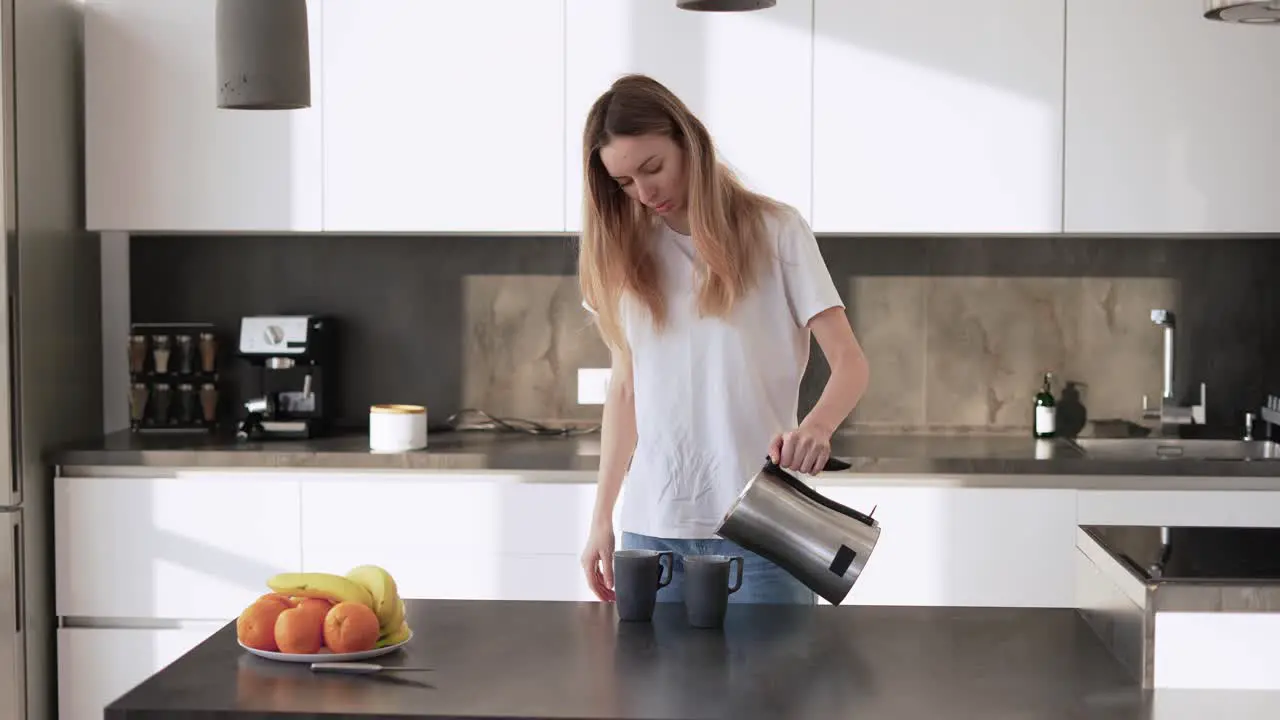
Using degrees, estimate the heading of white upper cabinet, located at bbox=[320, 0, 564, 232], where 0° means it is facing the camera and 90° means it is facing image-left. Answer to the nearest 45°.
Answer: approximately 0°

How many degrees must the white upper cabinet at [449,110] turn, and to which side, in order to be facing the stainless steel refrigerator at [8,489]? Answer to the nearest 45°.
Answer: approximately 90° to its right

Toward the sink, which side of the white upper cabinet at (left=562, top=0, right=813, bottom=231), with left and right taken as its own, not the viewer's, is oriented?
left

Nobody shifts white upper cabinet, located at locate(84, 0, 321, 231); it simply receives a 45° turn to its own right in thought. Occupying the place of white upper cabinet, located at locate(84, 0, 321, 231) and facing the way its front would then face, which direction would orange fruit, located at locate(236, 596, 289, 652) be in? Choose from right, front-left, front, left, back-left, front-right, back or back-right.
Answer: front-left

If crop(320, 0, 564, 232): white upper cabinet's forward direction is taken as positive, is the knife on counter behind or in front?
in front

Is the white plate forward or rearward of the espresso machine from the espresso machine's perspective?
forward

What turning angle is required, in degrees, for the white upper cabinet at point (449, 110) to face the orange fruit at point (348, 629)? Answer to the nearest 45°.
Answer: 0° — it already faces it

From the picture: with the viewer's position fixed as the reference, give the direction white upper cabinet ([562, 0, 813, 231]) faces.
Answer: facing the viewer

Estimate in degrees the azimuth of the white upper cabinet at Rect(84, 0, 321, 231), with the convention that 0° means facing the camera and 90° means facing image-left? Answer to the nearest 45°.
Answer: approximately 0°

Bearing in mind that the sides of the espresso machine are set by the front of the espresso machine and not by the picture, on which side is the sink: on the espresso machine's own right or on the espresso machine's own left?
on the espresso machine's own left

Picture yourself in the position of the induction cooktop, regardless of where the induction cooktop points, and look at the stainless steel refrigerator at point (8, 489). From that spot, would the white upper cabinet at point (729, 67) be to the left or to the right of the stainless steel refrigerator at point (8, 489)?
right

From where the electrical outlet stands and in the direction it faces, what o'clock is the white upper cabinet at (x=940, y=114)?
The white upper cabinet is roughly at 10 o'clock from the electrical outlet.

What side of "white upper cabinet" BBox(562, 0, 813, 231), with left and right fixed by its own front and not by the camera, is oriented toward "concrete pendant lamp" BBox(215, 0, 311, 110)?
front

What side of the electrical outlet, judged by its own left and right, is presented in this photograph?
front
